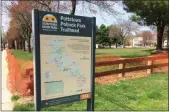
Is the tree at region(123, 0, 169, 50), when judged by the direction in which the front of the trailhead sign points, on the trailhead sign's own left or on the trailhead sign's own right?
on the trailhead sign's own left

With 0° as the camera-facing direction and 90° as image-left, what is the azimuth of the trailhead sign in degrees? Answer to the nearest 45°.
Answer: approximately 315°
